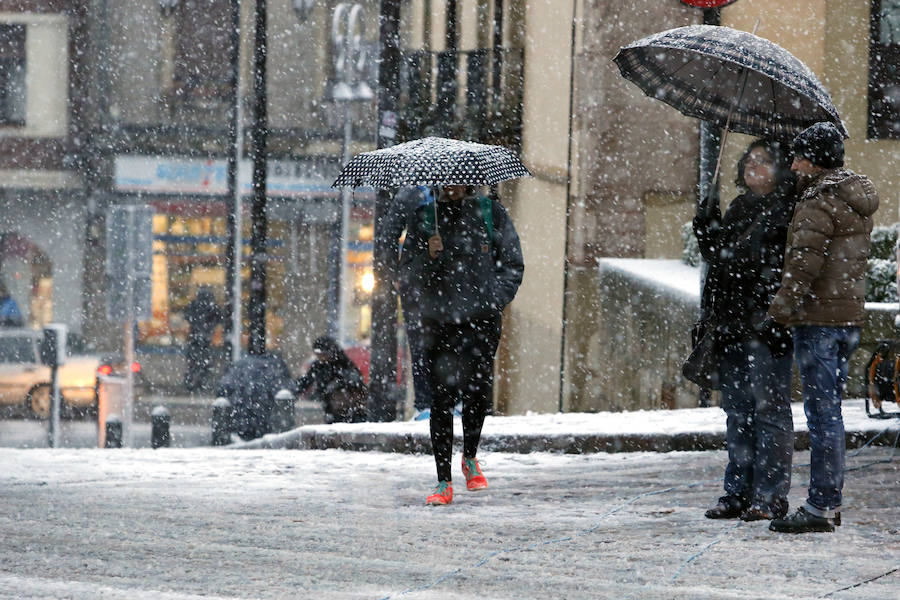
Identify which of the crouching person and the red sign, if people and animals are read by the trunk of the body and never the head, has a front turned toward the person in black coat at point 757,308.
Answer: the red sign

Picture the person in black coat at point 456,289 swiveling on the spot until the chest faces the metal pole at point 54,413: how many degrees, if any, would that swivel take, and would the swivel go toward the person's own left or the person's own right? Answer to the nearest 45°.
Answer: approximately 135° to the person's own right

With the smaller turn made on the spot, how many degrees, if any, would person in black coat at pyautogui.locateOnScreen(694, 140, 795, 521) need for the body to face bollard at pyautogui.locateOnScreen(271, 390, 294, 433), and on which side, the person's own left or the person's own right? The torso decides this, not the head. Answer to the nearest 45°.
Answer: approximately 90° to the person's own right

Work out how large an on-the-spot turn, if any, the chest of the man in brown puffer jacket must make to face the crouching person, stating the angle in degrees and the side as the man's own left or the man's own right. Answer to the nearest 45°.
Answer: approximately 45° to the man's own right

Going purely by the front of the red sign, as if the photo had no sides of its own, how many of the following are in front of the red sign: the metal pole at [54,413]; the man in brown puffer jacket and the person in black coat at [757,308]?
2

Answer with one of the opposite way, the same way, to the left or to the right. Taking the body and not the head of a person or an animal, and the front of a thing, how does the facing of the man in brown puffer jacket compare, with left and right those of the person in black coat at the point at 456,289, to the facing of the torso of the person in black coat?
to the right

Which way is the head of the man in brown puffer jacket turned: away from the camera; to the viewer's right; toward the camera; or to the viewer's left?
to the viewer's left

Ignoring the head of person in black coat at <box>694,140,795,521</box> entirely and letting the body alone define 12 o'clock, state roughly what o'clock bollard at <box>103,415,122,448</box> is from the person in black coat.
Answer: The bollard is roughly at 3 o'clock from the person in black coat.

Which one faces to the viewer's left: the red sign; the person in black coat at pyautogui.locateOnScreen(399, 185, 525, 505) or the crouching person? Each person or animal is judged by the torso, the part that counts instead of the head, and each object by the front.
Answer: the crouching person

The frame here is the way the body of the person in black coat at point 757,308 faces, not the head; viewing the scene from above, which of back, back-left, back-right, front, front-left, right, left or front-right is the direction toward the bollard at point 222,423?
right

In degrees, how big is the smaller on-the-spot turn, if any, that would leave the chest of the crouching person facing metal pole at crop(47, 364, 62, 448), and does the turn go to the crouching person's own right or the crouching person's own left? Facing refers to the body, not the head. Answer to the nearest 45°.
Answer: approximately 45° to the crouching person's own right

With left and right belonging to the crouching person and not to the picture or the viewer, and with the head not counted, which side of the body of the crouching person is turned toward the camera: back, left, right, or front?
left

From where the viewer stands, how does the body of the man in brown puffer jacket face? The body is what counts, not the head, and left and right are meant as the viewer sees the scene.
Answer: facing to the left of the viewer
